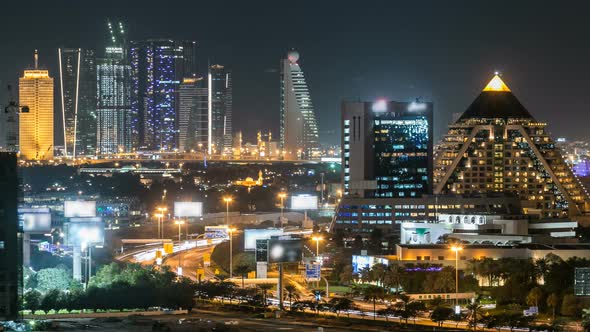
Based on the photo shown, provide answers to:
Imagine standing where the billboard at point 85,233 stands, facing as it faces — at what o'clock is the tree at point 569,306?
The tree is roughly at 10 o'clock from the billboard.

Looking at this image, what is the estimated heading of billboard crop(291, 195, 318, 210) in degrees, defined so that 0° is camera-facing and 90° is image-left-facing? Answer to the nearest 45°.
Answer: approximately 0°

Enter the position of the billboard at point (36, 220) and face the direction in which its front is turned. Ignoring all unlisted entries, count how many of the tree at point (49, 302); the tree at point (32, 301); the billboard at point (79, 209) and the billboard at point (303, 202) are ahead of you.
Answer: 2

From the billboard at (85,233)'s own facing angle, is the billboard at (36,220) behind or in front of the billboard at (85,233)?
behind

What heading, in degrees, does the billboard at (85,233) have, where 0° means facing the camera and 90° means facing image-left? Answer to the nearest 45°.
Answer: approximately 0°

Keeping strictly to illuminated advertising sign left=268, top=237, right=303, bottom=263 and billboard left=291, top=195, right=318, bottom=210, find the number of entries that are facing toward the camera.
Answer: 2

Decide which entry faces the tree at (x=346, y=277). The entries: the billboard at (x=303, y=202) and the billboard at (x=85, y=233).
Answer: the billboard at (x=303, y=202)
